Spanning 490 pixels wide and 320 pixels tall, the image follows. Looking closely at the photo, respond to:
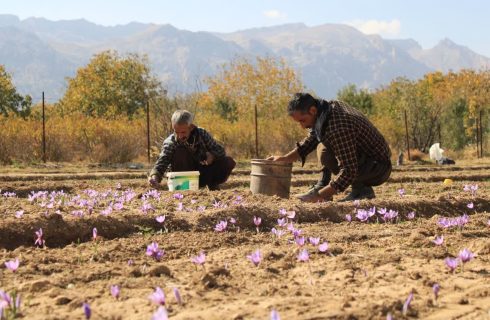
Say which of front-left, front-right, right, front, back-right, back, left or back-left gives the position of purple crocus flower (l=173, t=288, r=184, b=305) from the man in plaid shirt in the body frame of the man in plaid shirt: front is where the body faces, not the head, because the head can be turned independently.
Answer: left

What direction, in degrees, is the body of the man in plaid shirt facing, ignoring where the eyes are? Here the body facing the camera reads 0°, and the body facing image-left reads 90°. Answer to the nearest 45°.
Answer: approximately 90°

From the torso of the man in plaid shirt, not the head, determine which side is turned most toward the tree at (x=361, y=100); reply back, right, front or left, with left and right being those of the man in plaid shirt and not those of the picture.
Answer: right

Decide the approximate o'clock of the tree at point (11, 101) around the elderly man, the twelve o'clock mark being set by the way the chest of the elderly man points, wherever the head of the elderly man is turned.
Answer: The tree is roughly at 4 o'clock from the elderly man.

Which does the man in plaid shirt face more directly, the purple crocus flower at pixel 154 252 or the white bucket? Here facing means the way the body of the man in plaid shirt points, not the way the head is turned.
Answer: the white bucket

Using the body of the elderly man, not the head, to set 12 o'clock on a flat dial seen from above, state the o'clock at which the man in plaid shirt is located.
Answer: The man in plaid shirt is roughly at 9 o'clock from the elderly man.

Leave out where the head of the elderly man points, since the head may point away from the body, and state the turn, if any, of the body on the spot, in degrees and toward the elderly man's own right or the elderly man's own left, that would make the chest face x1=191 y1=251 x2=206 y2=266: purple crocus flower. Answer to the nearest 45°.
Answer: approximately 45° to the elderly man's own left

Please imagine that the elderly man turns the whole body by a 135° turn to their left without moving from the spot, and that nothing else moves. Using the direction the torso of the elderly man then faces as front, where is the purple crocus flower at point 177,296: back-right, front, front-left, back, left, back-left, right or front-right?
right

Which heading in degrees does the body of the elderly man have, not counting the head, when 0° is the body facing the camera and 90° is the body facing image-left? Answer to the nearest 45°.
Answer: approximately 45°

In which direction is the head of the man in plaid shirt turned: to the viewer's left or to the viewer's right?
to the viewer's left

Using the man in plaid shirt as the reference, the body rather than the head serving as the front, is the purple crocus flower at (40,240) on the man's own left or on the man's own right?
on the man's own left

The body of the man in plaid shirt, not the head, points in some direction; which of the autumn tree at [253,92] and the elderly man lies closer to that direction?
the elderly man

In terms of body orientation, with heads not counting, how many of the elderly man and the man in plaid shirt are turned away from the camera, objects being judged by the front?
0
